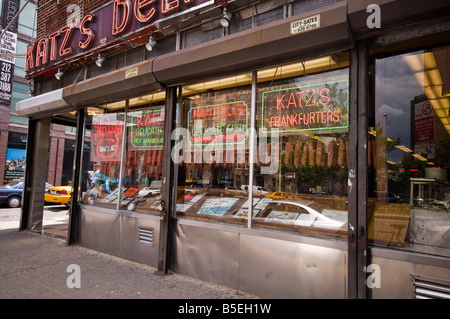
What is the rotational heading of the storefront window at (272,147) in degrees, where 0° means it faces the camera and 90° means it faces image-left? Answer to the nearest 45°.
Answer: approximately 45°

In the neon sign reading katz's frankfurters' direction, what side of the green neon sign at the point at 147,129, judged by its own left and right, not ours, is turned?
left

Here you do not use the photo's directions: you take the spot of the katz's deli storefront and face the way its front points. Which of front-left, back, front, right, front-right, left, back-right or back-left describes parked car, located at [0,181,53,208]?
right

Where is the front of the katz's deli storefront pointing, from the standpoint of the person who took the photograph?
facing the viewer and to the left of the viewer

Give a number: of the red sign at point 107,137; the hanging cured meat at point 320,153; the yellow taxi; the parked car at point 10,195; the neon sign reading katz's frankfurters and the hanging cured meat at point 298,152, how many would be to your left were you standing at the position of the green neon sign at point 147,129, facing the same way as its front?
3

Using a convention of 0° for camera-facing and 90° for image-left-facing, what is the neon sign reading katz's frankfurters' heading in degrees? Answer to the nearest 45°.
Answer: approximately 45°

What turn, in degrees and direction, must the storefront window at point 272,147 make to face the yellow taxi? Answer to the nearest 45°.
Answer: approximately 90° to its right

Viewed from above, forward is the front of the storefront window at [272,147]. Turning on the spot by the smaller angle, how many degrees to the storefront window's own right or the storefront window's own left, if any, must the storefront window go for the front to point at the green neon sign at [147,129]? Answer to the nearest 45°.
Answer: approximately 90° to the storefront window's own right

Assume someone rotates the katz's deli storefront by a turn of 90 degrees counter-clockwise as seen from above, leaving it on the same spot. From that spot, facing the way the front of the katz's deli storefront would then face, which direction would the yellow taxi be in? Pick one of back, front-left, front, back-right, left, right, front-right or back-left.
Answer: back

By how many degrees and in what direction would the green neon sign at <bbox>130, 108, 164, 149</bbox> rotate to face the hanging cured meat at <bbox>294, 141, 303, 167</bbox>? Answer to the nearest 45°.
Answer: approximately 90° to its left

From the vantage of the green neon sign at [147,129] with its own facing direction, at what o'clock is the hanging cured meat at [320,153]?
The hanging cured meat is roughly at 9 o'clock from the green neon sign.

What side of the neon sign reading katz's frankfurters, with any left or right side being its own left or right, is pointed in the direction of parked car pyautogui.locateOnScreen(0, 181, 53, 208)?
right

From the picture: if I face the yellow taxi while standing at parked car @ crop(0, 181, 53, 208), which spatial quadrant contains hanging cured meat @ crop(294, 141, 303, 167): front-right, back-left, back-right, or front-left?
front-right

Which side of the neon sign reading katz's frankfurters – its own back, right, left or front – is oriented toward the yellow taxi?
right

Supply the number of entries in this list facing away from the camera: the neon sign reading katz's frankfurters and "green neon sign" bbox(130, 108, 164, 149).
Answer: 0

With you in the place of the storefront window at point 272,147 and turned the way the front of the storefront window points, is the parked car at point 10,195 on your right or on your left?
on your right
